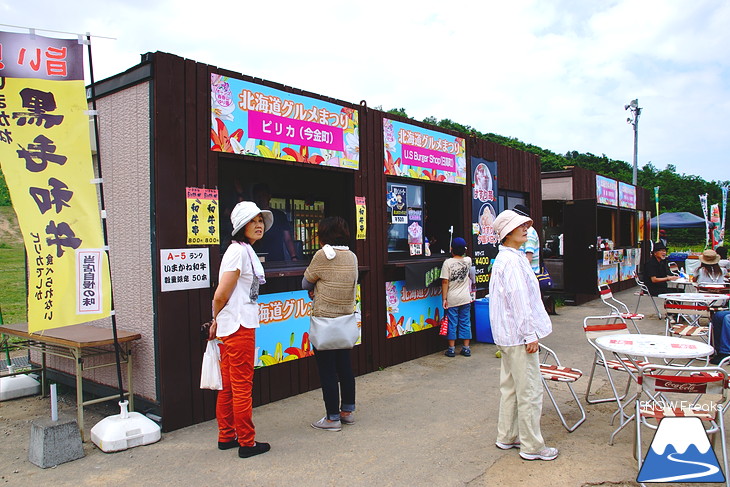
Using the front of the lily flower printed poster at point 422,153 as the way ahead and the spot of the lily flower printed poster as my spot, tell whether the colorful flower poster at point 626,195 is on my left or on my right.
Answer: on my left

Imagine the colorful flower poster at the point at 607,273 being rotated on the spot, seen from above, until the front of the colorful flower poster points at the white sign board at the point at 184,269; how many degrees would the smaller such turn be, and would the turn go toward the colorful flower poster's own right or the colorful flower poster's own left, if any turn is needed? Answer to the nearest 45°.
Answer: approximately 45° to the colorful flower poster's own right

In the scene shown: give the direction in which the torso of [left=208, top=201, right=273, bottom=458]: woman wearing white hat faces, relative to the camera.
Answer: to the viewer's right

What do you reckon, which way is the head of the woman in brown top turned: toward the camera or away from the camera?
away from the camera

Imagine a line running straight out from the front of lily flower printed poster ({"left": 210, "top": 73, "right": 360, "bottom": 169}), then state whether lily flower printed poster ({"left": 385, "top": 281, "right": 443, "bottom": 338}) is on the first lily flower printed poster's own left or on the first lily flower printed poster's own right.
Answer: on the first lily flower printed poster's own left

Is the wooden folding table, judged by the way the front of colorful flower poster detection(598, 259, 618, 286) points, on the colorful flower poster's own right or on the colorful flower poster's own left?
on the colorful flower poster's own right

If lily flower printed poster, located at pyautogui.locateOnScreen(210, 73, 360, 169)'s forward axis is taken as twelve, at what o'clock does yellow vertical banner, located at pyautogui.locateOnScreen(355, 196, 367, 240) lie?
The yellow vertical banner is roughly at 9 o'clock from the lily flower printed poster.

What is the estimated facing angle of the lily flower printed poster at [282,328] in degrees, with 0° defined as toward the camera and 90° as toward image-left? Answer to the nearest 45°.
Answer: approximately 315°
